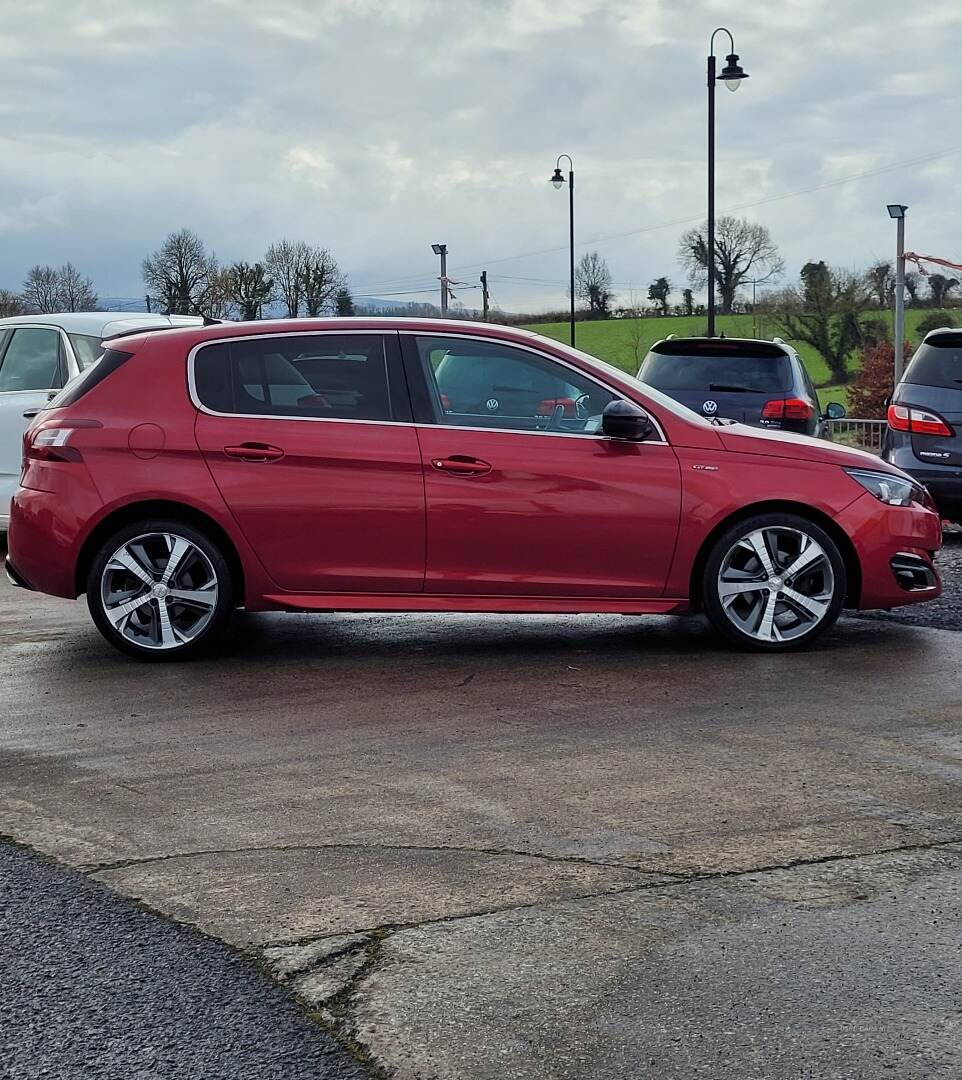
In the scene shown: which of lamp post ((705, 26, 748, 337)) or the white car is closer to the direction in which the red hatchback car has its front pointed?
the lamp post

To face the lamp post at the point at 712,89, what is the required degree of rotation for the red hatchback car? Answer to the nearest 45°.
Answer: approximately 90° to its left

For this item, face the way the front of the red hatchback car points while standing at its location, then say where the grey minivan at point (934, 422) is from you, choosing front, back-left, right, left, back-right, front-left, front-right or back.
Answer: front-left

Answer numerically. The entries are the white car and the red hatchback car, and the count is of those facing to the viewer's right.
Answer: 1

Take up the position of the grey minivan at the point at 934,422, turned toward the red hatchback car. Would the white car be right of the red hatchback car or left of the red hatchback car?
right

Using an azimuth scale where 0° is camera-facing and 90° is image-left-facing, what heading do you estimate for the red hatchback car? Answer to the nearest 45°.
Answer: approximately 270°

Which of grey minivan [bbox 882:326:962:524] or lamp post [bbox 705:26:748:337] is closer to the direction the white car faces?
the lamp post

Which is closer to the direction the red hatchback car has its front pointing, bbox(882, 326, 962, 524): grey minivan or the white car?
the grey minivan

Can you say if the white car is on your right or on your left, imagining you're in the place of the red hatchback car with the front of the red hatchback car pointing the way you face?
on your left

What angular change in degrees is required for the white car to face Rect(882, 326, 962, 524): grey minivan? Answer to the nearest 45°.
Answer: approximately 135° to its right

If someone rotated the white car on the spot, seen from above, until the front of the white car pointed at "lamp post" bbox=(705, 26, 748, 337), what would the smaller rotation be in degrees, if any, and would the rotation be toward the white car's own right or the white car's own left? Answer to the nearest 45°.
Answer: approximately 90° to the white car's own right
